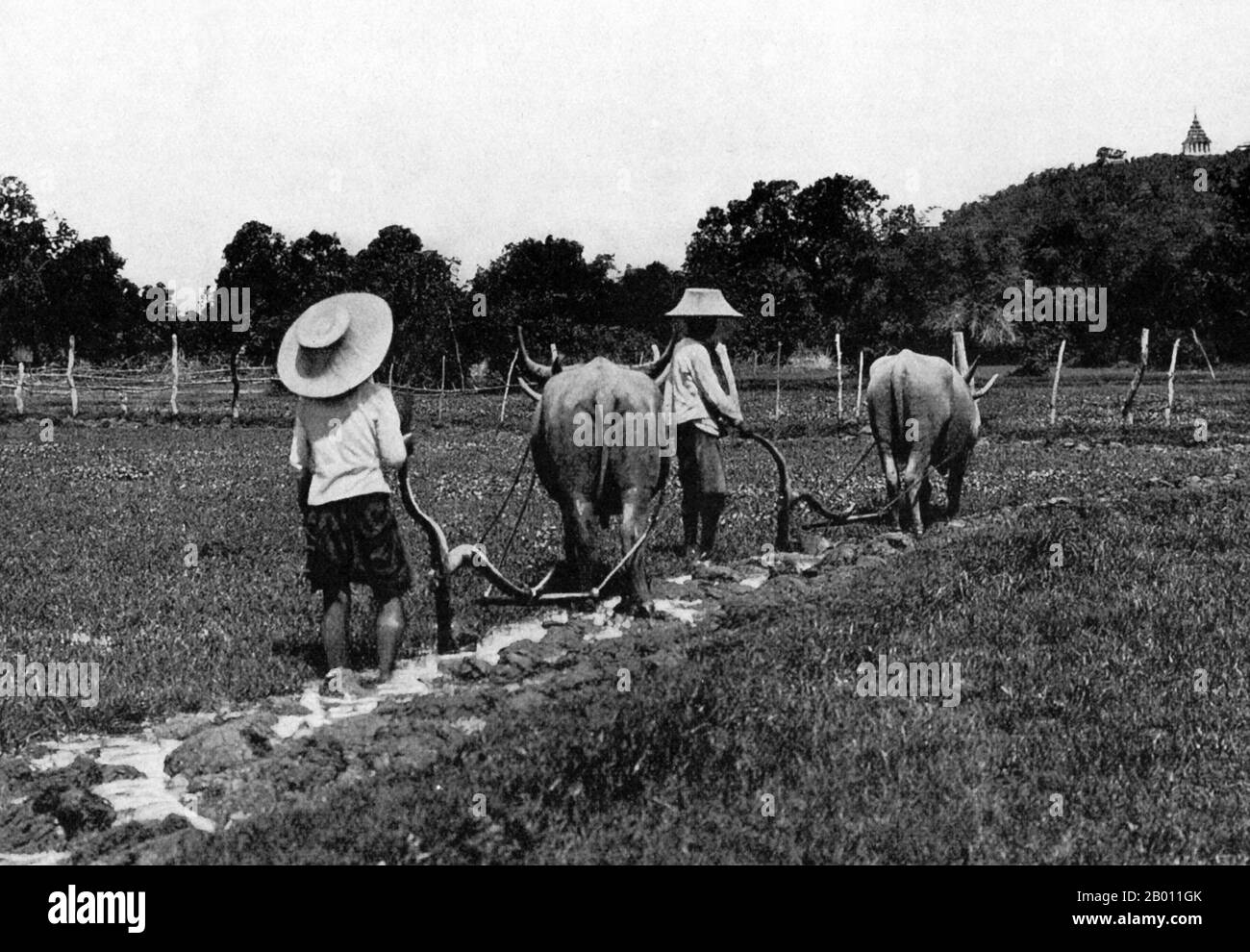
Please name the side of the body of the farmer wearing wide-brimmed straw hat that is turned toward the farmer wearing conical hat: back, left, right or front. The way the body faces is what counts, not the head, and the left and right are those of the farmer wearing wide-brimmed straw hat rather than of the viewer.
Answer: front

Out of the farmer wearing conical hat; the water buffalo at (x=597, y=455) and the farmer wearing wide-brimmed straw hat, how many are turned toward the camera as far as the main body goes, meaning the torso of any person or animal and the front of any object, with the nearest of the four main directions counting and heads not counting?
0

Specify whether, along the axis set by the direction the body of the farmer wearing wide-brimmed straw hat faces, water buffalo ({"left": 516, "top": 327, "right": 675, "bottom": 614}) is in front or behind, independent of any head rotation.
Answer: in front

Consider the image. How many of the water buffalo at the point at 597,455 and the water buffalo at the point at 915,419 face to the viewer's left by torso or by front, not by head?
0

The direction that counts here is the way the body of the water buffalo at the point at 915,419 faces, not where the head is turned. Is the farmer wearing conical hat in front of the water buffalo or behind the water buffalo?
behind

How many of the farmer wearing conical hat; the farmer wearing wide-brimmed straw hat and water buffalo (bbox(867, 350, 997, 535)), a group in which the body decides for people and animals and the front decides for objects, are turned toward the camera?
0

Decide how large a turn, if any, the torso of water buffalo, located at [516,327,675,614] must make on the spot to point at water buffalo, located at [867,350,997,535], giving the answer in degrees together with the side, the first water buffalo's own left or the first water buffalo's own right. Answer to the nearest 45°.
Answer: approximately 45° to the first water buffalo's own right

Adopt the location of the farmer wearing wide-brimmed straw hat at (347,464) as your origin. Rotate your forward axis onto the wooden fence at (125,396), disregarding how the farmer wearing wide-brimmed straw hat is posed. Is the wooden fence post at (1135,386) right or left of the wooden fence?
right

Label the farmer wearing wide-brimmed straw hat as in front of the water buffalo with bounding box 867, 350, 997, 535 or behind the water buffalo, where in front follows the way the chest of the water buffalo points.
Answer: behind

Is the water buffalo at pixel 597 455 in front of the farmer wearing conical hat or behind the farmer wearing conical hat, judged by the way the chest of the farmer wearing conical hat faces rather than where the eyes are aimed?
behind

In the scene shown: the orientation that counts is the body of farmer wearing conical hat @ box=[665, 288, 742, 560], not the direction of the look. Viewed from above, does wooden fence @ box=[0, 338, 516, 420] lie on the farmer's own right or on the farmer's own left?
on the farmer's own left

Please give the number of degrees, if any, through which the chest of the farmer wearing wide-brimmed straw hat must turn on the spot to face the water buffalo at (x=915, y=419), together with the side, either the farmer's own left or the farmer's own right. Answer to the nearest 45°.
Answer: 0° — they already face it

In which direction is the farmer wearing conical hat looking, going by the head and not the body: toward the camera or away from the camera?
away from the camera

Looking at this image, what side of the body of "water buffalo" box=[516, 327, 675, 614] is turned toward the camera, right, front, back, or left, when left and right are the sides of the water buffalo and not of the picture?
back

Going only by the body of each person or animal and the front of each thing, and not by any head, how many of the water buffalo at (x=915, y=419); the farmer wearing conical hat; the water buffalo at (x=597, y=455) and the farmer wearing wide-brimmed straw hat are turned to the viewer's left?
0

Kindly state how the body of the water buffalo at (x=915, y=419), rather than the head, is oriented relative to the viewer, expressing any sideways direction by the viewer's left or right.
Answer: facing away from the viewer and to the right of the viewer
